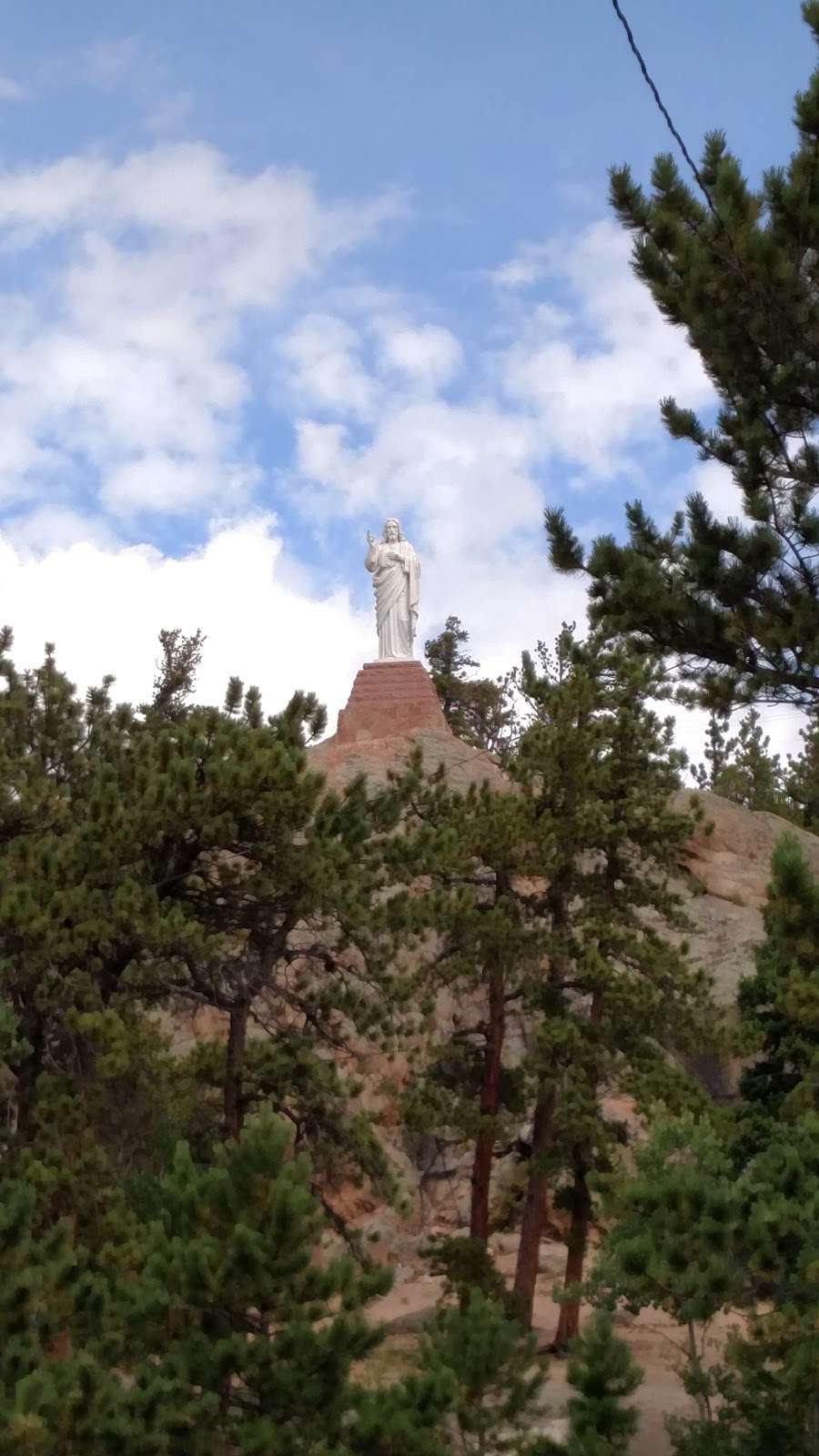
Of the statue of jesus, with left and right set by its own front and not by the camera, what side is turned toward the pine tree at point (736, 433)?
front

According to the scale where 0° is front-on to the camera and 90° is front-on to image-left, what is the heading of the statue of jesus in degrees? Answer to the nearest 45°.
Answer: approximately 0°

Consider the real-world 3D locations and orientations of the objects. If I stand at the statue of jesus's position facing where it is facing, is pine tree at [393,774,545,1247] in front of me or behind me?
in front

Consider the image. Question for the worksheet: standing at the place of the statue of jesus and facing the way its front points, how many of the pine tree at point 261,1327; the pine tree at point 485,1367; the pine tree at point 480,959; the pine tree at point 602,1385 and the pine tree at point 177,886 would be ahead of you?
5

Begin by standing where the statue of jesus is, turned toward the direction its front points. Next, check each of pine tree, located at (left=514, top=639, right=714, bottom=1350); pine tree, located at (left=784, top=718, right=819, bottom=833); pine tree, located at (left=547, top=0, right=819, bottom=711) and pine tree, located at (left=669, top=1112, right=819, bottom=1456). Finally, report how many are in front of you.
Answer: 3

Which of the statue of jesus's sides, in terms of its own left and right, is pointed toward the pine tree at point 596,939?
front

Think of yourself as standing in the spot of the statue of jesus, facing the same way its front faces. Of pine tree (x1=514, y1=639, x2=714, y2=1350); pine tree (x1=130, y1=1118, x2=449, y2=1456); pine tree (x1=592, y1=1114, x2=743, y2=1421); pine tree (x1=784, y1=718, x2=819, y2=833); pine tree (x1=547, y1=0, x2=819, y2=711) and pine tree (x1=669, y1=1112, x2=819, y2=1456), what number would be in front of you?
5

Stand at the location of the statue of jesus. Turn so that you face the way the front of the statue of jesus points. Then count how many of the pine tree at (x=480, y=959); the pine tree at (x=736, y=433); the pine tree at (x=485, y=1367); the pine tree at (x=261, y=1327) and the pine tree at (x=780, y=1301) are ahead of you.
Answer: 5

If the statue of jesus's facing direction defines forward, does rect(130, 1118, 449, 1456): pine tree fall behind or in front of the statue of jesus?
in front

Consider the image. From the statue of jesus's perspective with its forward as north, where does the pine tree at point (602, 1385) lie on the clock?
The pine tree is roughly at 12 o'clock from the statue of jesus.

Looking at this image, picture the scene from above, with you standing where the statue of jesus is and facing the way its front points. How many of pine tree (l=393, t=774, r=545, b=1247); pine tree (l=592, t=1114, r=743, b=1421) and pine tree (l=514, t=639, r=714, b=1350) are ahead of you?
3

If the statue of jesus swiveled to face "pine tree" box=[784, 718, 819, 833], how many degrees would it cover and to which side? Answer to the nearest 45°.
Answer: approximately 135° to its left
